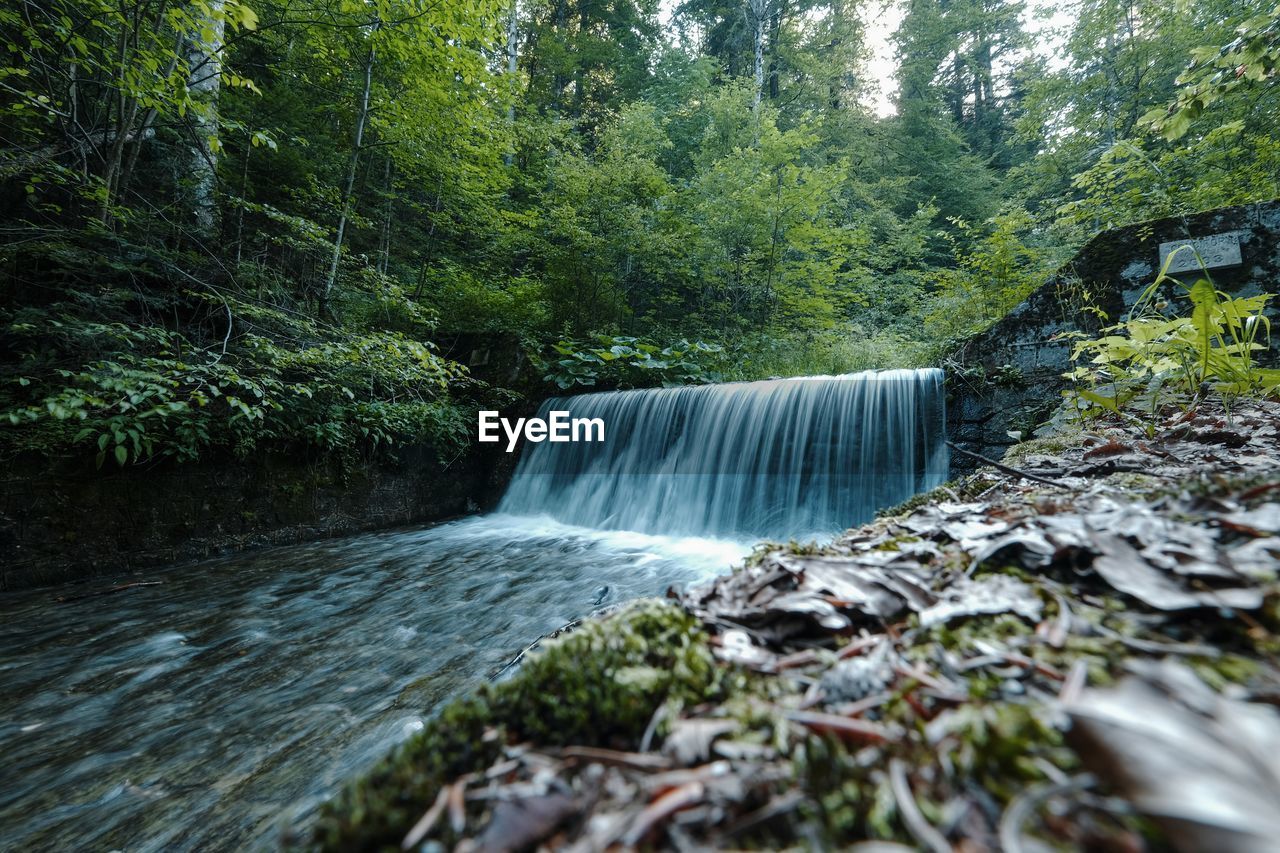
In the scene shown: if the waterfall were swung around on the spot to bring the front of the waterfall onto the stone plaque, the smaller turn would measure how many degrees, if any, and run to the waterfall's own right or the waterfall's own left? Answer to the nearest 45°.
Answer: approximately 90° to the waterfall's own left

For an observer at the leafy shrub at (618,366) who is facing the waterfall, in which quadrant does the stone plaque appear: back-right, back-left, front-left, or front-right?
front-left

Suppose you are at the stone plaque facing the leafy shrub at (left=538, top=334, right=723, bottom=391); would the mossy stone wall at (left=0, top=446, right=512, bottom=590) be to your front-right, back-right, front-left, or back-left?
front-left

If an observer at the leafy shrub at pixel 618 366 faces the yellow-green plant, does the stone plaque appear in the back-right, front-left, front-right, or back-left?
front-left

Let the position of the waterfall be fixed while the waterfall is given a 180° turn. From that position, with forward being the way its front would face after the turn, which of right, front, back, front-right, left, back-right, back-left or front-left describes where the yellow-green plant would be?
back-right

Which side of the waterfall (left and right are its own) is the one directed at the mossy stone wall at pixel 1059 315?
left

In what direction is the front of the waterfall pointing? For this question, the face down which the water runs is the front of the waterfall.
toward the camera

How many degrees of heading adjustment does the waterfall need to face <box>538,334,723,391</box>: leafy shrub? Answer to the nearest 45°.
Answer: approximately 135° to its right

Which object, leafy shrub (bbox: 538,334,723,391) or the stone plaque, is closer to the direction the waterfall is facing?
the stone plaque

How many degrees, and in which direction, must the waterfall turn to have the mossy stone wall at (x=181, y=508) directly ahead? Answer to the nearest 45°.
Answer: approximately 90° to its right

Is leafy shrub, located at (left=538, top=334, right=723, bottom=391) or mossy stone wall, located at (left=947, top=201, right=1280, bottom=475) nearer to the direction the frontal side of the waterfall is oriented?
the mossy stone wall
